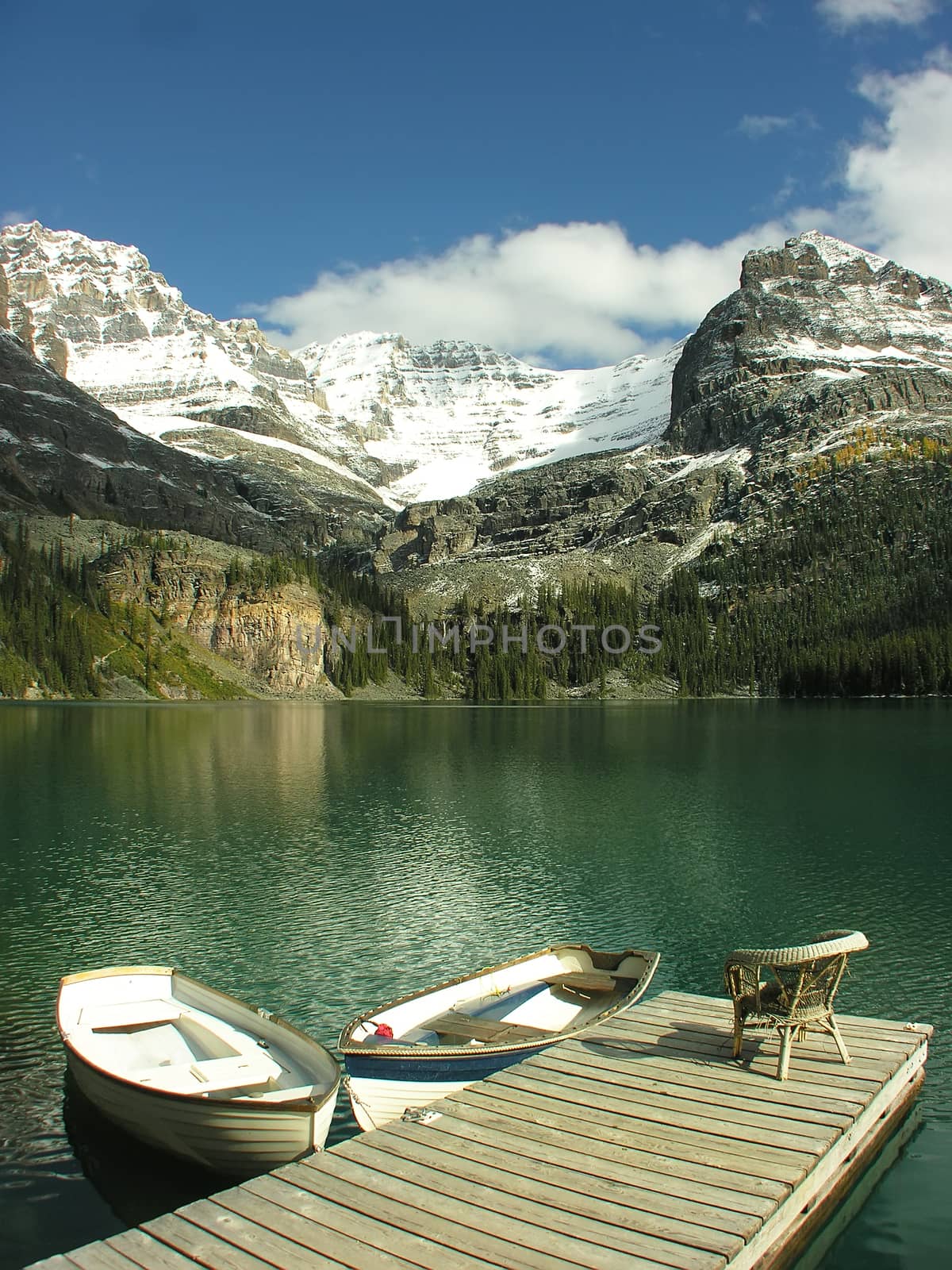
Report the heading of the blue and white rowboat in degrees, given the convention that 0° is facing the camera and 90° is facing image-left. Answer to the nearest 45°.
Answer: approximately 45°

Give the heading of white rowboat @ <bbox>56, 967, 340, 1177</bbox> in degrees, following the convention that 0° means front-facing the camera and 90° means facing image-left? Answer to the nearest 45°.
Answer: approximately 315°

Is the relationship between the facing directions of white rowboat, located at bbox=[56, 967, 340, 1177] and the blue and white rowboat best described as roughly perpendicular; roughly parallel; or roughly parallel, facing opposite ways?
roughly perpendicular

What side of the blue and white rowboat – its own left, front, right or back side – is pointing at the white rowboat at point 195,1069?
front

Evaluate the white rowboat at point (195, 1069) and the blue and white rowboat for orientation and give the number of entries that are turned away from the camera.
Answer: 0
